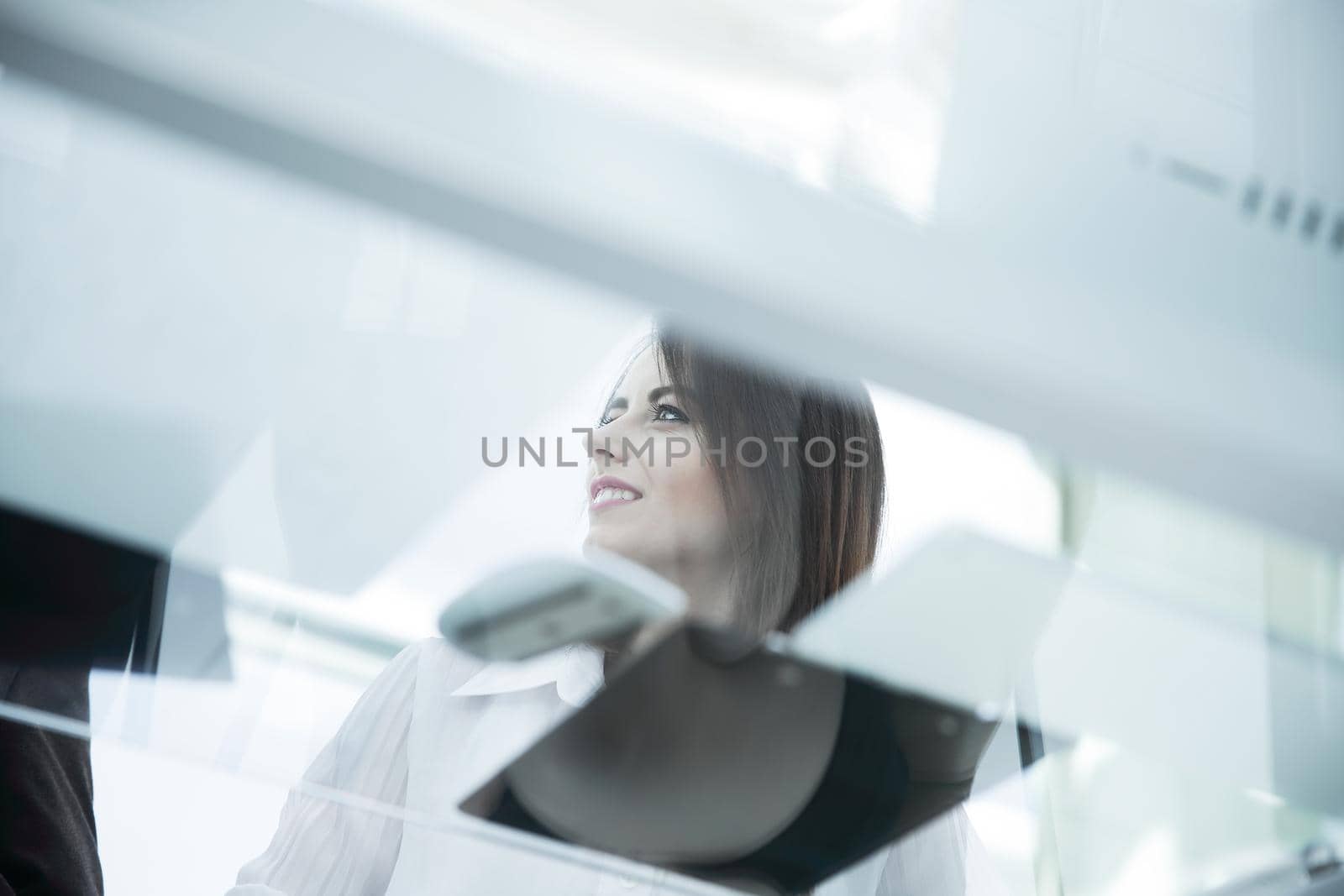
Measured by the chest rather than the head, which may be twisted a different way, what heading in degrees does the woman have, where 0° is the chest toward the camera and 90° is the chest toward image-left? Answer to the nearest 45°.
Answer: approximately 45°

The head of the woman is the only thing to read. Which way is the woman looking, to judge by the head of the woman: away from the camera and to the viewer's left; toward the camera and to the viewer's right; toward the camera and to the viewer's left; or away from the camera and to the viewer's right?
toward the camera and to the viewer's left
